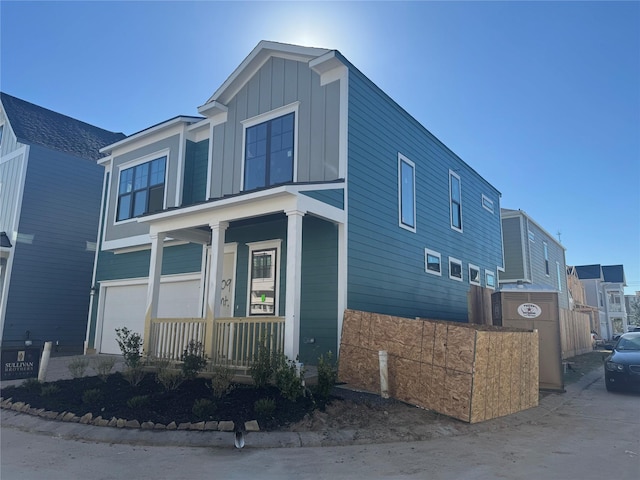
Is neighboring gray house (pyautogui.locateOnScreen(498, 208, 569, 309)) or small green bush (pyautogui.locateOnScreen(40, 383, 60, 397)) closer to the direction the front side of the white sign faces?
the small green bush

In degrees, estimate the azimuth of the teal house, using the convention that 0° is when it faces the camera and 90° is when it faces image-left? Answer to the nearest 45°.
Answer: approximately 45°

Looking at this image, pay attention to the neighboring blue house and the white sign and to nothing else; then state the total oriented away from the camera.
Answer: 0

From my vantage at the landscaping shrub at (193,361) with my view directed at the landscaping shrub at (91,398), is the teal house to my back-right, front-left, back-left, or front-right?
back-right

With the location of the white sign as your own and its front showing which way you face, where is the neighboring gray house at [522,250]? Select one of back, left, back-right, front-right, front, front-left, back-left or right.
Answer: back

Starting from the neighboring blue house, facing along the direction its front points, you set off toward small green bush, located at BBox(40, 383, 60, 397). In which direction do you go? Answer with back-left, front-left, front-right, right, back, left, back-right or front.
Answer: front-left

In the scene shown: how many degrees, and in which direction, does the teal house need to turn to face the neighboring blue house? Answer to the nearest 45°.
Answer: approximately 90° to its right

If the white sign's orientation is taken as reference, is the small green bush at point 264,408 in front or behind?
in front

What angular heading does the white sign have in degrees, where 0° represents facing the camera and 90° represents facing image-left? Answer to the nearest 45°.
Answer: approximately 0°
